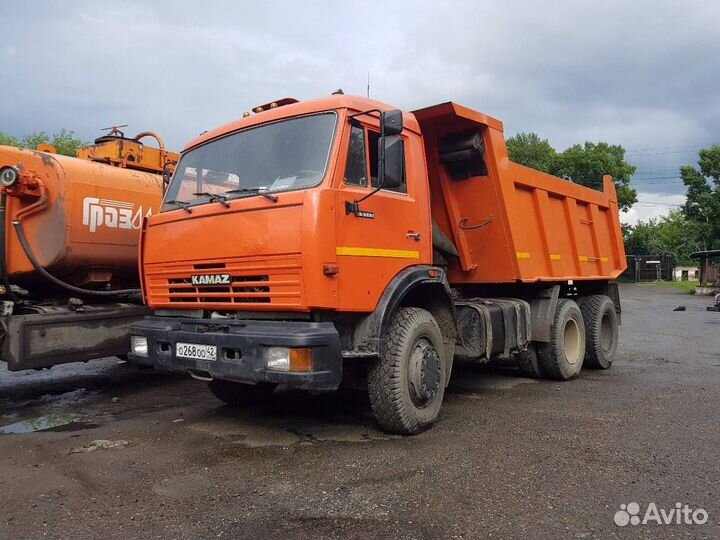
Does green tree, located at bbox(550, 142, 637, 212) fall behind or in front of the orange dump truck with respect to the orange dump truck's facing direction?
behind

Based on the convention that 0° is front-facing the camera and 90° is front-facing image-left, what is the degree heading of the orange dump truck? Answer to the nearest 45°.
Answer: approximately 45°

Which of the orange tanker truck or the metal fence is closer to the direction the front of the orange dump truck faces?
the orange tanker truck

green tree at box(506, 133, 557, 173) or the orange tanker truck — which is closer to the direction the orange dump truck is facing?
the orange tanker truck

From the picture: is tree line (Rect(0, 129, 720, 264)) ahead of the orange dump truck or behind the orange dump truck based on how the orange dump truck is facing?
behind

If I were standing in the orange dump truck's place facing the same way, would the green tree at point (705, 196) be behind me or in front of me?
behind

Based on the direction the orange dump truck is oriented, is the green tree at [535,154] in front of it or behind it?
behind

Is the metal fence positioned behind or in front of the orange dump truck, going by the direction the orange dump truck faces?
behind

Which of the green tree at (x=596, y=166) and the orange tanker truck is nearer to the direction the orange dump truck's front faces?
the orange tanker truck

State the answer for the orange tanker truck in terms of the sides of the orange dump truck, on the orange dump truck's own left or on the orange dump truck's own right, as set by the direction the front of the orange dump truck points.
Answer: on the orange dump truck's own right
